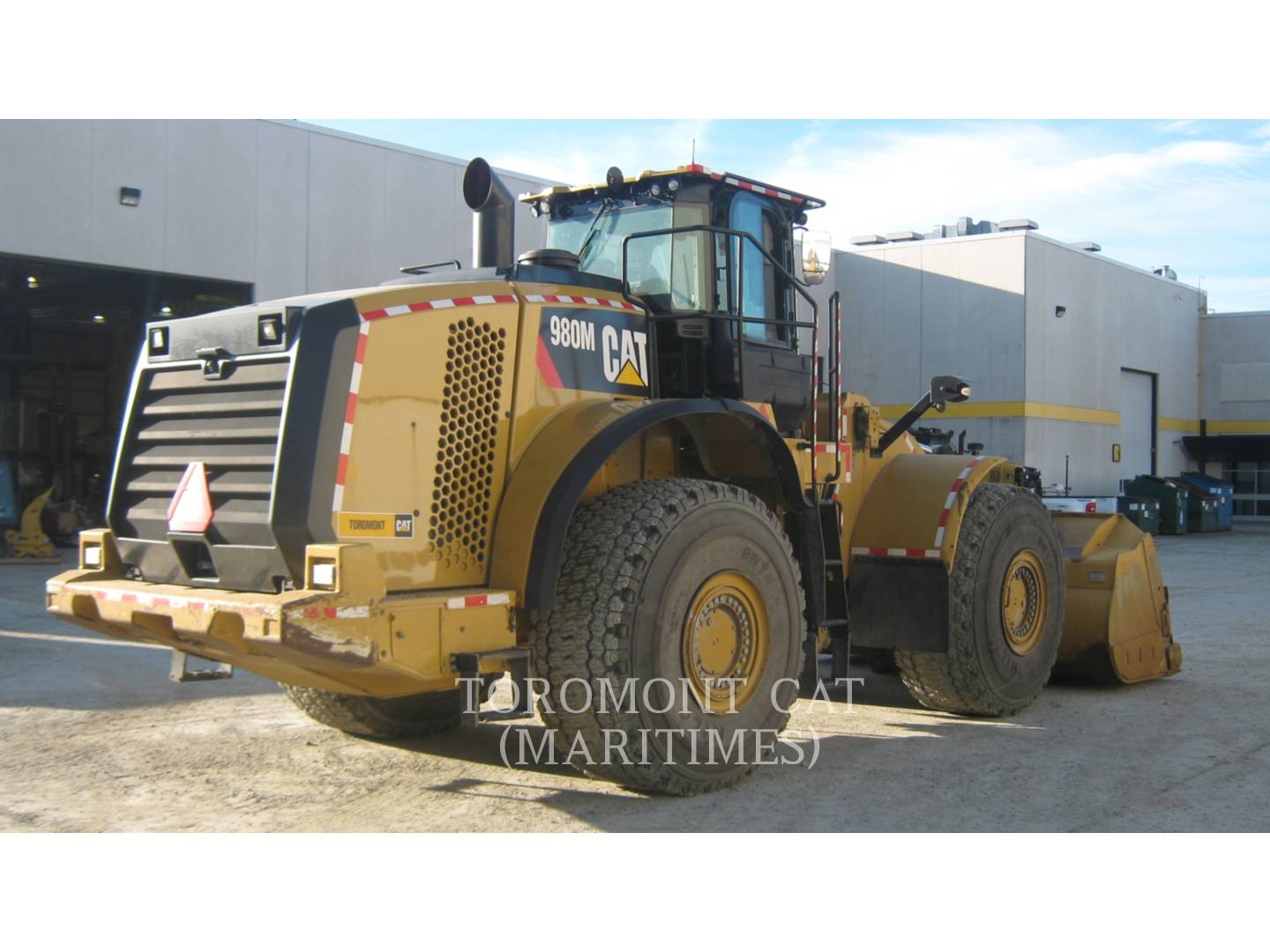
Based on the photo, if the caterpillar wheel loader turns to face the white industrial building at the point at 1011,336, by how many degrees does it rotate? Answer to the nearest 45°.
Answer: approximately 45° to its left

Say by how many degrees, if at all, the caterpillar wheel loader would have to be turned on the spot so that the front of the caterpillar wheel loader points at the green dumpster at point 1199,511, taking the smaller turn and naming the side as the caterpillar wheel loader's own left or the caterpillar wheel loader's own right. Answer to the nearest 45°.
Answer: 0° — it already faces it

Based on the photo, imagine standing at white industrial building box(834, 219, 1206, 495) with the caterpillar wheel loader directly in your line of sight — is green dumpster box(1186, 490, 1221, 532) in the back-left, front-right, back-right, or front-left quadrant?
back-left

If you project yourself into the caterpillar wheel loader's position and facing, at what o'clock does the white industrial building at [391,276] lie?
The white industrial building is roughly at 10 o'clock from the caterpillar wheel loader.

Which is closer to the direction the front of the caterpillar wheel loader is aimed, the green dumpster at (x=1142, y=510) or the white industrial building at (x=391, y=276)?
the green dumpster

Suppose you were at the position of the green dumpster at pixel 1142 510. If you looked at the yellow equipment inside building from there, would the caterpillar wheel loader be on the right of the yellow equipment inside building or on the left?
left

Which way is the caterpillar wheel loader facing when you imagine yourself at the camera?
facing away from the viewer and to the right of the viewer

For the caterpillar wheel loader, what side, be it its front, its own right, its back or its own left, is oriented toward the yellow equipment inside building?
left
